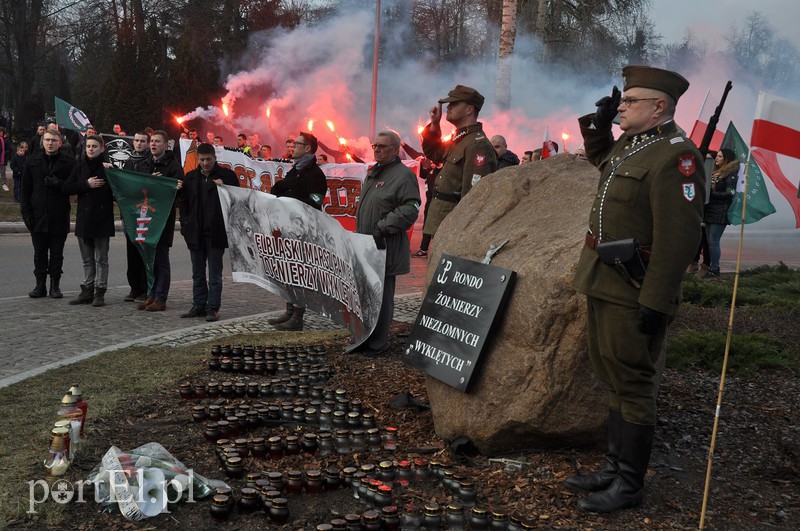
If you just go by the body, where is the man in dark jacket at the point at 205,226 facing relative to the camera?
toward the camera

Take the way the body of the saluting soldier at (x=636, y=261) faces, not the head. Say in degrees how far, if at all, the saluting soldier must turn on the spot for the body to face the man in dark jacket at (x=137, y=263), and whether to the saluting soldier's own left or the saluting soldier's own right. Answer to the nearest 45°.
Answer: approximately 45° to the saluting soldier's own right

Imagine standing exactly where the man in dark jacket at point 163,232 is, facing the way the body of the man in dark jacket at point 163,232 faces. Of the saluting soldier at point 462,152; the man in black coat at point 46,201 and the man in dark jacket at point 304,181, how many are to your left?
2

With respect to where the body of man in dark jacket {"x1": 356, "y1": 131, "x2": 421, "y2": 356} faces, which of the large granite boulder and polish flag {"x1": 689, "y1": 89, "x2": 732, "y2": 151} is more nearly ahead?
the large granite boulder

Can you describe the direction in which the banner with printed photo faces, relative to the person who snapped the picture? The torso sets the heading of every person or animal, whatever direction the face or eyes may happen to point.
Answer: facing the viewer

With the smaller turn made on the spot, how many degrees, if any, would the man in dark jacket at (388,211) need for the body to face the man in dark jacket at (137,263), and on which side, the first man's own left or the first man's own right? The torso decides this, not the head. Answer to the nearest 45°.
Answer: approximately 90° to the first man's own right

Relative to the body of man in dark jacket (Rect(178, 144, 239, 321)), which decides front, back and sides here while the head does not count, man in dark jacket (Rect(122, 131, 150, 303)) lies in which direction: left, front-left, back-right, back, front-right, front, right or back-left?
back-right

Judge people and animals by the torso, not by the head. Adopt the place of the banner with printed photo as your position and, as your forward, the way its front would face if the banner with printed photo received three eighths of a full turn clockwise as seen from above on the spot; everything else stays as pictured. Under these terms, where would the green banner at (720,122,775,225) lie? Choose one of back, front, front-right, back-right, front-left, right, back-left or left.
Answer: right

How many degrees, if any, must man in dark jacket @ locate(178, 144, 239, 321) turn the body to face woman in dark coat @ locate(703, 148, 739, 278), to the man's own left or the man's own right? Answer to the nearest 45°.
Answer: approximately 90° to the man's own left

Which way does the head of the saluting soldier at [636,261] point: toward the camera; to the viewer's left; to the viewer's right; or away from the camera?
to the viewer's left

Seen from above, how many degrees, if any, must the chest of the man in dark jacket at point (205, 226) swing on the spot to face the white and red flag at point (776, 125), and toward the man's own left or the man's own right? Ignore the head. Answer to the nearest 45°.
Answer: approximately 45° to the man's own left

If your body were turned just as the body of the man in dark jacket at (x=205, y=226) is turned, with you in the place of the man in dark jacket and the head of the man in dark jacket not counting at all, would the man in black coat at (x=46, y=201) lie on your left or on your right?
on your right
